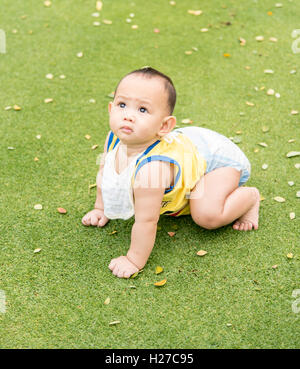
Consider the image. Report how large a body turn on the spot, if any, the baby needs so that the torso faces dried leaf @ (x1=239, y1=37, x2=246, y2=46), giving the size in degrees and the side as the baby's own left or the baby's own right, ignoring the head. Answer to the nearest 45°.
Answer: approximately 135° to the baby's own right

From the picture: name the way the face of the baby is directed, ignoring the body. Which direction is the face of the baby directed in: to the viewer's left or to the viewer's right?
to the viewer's left

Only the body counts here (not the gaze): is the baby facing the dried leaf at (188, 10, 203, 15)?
no

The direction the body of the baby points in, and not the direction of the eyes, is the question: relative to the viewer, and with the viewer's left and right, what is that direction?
facing the viewer and to the left of the viewer

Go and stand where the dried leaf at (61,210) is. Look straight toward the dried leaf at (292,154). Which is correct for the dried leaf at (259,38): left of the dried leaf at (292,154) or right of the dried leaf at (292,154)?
left

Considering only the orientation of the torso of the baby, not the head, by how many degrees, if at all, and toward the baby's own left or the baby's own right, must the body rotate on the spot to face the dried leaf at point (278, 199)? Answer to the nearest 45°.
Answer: approximately 180°

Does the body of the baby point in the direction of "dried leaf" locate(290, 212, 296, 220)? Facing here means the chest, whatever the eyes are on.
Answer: no

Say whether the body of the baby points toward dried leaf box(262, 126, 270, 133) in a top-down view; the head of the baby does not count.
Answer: no

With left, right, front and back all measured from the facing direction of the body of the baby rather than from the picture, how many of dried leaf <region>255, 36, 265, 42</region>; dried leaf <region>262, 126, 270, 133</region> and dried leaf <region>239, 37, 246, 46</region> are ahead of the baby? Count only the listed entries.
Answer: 0

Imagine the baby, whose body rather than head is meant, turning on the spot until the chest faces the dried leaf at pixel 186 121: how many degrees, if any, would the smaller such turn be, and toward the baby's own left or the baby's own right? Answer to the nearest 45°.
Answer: approximately 135° to the baby's own right

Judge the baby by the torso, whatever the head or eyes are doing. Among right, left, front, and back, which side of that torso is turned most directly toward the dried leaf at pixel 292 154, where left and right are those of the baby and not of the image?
back

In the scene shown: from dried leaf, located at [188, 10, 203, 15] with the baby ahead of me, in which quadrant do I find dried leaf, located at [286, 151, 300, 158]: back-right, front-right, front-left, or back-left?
front-left

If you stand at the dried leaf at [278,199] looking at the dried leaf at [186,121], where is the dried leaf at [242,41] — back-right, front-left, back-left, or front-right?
front-right

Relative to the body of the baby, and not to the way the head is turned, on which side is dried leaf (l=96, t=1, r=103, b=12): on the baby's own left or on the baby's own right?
on the baby's own right
